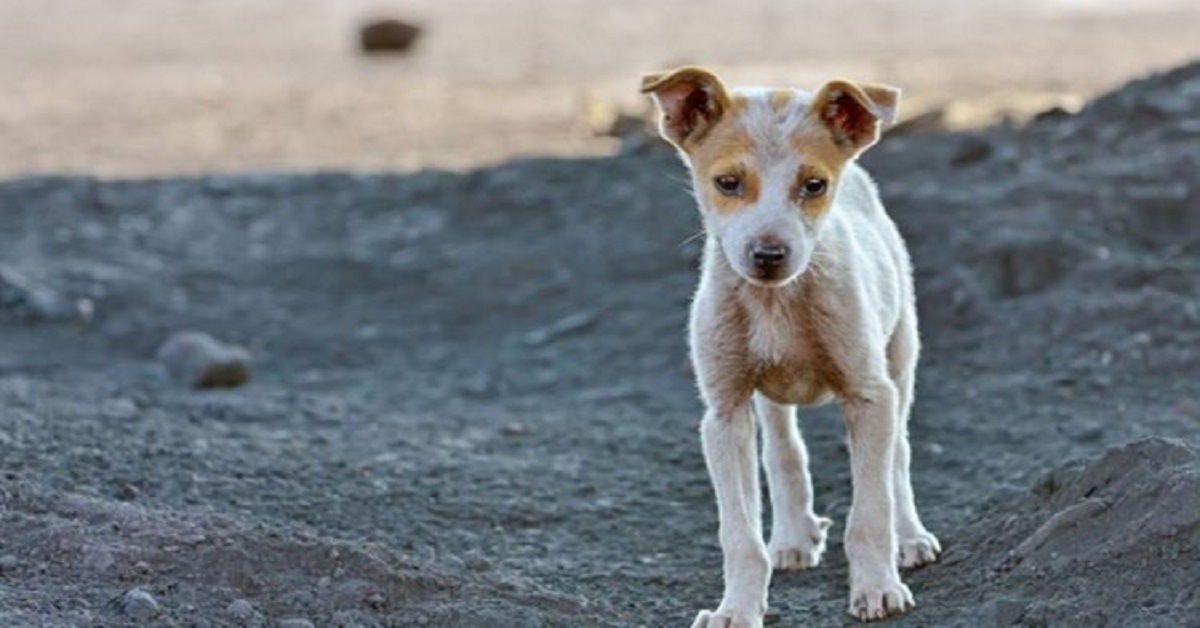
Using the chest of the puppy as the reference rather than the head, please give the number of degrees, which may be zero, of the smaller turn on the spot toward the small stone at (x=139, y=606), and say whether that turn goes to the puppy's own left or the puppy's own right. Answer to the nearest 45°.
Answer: approximately 45° to the puppy's own right

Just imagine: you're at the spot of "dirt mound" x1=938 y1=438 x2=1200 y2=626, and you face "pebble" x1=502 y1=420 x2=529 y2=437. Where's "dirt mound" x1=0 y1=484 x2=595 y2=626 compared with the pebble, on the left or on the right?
left

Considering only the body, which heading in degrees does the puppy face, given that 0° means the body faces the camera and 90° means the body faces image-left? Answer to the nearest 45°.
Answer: approximately 0°

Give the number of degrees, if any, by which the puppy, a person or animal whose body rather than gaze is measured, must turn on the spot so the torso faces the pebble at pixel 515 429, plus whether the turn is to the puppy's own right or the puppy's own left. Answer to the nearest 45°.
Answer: approximately 135° to the puppy's own right

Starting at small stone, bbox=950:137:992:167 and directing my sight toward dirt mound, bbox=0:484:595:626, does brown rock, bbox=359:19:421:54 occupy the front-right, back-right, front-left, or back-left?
back-right

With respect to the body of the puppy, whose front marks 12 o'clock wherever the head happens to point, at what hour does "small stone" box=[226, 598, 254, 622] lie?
The small stone is roughly at 2 o'clock from the puppy.

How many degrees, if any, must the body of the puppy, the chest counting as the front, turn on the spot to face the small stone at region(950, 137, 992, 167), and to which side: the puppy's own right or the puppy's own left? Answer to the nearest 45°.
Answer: approximately 180°

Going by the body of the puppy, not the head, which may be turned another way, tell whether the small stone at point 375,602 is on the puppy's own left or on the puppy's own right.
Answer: on the puppy's own right

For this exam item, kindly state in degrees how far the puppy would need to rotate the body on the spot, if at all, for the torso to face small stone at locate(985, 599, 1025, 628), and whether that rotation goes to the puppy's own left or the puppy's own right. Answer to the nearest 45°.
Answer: approximately 45° to the puppy's own left

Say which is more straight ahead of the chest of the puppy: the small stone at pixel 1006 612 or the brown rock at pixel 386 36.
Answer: the small stone

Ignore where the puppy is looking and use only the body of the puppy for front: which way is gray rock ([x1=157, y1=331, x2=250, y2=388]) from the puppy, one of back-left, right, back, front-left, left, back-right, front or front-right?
back-right
